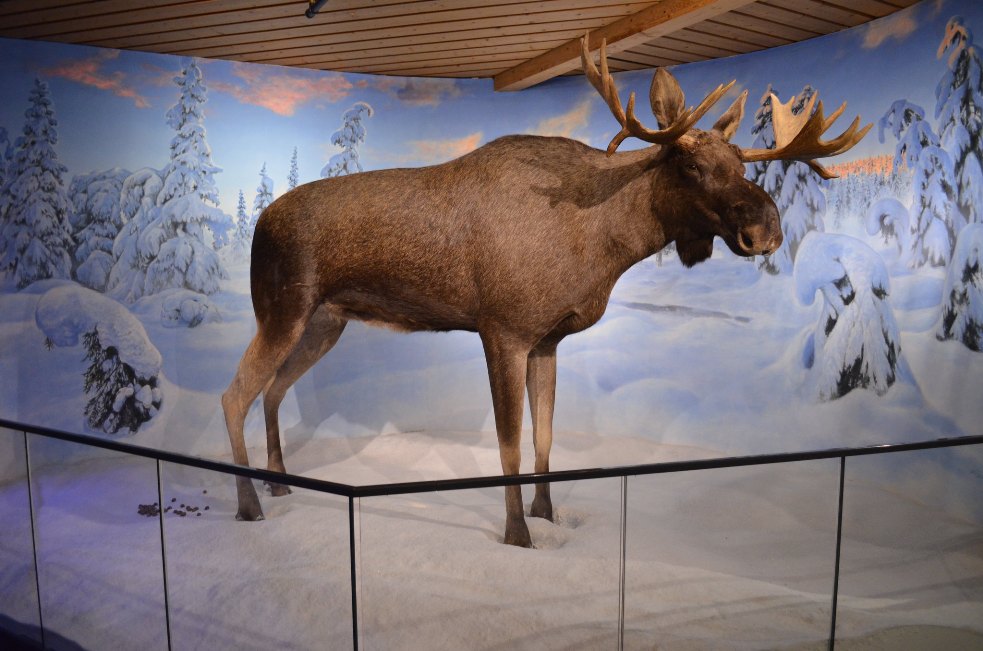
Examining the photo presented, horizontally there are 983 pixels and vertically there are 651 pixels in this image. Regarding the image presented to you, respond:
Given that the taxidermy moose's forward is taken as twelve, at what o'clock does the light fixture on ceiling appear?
The light fixture on ceiling is roughly at 7 o'clock from the taxidermy moose.

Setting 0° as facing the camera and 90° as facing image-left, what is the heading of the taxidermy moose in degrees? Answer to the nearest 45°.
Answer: approximately 270°

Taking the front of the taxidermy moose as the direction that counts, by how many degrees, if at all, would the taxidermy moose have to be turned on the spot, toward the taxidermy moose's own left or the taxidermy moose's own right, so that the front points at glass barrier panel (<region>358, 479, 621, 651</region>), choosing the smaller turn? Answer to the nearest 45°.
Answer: approximately 90° to the taxidermy moose's own right

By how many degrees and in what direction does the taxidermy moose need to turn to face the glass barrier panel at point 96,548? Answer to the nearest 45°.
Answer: approximately 135° to its right

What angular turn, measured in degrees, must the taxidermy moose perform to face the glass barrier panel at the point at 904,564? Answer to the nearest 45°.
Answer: approximately 45° to its right

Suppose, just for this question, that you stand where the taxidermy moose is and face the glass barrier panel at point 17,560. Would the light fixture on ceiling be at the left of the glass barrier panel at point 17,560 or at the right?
right
